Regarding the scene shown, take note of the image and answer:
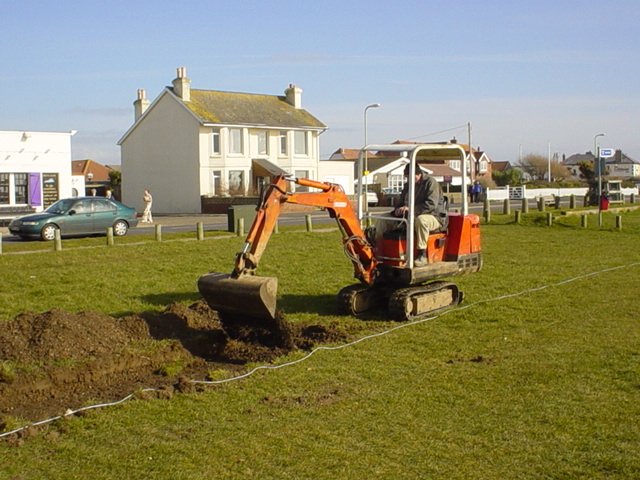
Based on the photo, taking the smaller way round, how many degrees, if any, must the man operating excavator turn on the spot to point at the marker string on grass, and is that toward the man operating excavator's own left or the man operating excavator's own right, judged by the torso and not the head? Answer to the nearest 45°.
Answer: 0° — they already face it

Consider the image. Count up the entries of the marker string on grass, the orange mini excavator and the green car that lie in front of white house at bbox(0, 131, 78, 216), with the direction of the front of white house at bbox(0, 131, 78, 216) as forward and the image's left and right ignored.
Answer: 3

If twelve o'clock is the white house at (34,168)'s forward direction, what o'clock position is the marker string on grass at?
The marker string on grass is roughly at 12 o'clock from the white house.

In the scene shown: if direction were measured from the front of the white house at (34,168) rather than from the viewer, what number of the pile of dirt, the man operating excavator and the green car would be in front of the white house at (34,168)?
3

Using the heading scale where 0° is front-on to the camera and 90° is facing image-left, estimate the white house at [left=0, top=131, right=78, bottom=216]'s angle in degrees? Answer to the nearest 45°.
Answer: approximately 0°

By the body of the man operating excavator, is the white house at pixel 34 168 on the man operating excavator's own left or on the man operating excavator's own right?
on the man operating excavator's own right

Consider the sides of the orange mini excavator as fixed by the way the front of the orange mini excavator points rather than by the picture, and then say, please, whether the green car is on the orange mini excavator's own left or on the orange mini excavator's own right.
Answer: on the orange mini excavator's own right
